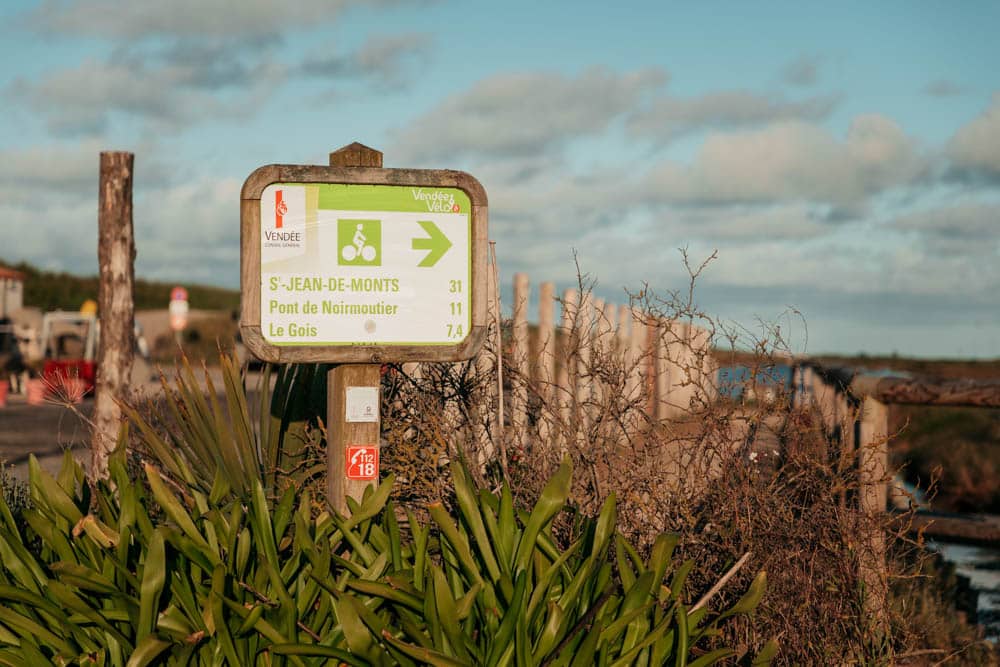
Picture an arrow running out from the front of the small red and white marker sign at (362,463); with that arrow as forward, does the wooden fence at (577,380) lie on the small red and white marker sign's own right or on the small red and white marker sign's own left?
on the small red and white marker sign's own left

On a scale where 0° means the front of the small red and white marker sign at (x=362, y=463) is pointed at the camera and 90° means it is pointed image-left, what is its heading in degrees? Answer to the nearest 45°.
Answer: approximately 0°

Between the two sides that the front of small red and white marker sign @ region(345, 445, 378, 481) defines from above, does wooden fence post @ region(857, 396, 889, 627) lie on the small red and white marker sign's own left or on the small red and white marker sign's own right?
on the small red and white marker sign's own left

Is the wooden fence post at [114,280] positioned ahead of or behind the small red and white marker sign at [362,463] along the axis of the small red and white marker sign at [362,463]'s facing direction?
behind

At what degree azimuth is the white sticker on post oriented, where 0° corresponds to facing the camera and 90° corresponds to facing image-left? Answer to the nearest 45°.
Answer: approximately 0°

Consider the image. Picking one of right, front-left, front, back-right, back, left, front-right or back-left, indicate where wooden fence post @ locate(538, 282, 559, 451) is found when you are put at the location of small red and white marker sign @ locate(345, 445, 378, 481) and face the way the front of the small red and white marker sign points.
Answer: back-left

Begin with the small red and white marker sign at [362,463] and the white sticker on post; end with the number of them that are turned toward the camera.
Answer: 2

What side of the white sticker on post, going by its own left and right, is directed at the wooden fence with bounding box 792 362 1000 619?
left

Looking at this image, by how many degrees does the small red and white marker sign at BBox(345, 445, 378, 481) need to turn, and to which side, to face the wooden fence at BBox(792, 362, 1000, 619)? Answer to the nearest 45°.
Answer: approximately 135° to its left

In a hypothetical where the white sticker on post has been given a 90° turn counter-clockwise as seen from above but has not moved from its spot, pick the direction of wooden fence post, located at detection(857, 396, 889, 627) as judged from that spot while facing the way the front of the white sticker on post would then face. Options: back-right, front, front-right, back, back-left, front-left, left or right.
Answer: front
